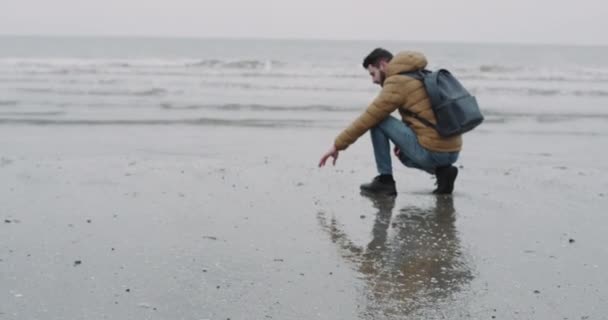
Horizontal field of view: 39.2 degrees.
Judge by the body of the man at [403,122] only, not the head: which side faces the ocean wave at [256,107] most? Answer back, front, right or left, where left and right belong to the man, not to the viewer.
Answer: right

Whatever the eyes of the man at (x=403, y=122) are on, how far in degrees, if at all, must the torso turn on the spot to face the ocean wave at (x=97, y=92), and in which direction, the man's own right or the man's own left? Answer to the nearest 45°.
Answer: approximately 45° to the man's own right

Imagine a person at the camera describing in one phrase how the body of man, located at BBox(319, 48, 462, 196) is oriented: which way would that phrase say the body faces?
to the viewer's left

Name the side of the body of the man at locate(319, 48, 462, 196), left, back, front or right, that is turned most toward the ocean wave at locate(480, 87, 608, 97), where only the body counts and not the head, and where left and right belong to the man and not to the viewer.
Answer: right

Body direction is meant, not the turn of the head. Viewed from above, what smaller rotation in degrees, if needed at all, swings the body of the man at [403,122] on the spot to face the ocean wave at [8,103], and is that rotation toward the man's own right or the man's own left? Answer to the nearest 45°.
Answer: approximately 45° to the man's own right

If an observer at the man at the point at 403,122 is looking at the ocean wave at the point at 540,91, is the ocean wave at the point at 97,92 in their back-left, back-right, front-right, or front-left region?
front-left

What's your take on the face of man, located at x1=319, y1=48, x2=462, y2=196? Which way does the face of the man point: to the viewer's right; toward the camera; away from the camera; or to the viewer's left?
to the viewer's left

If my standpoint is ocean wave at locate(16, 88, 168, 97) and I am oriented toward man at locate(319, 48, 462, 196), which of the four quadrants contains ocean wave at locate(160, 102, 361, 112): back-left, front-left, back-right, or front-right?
front-left

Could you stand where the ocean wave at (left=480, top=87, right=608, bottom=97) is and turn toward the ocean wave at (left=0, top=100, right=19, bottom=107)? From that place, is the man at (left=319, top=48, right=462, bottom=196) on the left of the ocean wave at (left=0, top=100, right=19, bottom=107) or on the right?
left

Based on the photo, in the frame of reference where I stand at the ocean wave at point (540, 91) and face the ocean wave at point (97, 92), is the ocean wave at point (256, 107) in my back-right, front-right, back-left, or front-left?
front-left
